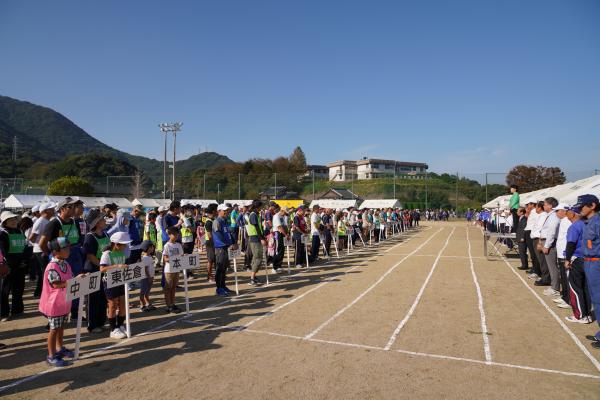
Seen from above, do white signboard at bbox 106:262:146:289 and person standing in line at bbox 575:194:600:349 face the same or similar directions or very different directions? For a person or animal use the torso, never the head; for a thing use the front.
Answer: very different directions

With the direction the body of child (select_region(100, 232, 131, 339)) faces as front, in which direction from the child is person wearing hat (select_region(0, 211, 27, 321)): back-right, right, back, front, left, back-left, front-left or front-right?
back

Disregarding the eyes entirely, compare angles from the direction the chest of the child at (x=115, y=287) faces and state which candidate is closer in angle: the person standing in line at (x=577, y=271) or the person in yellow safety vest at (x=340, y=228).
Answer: the person standing in line

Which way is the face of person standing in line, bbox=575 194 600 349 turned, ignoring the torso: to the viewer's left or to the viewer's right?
to the viewer's left

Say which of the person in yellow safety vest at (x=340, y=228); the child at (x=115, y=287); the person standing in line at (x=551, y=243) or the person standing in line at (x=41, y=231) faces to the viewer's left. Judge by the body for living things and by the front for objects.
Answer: the person standing in line at (x=551, y=243)

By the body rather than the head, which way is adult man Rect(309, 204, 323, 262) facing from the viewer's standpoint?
to the viewer's right

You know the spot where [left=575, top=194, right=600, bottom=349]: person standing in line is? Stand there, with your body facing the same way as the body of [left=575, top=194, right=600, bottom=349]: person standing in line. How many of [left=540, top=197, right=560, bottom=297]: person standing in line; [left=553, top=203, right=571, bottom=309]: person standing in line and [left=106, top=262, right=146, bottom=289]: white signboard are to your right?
2

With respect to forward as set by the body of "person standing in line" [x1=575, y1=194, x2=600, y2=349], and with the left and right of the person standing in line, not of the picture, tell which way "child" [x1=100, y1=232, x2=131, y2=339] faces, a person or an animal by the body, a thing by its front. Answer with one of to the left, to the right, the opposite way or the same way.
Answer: the opposite way

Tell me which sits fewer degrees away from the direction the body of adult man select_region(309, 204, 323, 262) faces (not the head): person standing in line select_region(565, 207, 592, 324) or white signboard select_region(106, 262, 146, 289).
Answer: the person standing in line

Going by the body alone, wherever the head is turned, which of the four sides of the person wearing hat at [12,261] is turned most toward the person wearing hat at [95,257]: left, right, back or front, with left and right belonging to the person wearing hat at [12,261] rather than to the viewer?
front

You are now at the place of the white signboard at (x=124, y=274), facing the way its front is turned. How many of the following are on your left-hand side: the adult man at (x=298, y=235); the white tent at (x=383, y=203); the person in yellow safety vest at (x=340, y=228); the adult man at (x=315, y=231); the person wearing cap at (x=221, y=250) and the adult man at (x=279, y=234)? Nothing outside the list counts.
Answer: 6

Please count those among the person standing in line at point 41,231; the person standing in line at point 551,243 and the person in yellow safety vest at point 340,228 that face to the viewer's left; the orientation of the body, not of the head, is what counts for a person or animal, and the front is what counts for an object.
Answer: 1

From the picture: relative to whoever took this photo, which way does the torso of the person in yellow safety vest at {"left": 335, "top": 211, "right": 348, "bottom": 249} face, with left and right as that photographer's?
facing to the right of the viewer

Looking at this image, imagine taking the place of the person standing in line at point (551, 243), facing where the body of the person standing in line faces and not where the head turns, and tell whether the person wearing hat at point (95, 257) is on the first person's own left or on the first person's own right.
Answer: on the first person's own left

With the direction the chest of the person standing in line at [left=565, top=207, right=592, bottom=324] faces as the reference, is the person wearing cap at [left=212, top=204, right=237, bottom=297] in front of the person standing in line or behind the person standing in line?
in front
